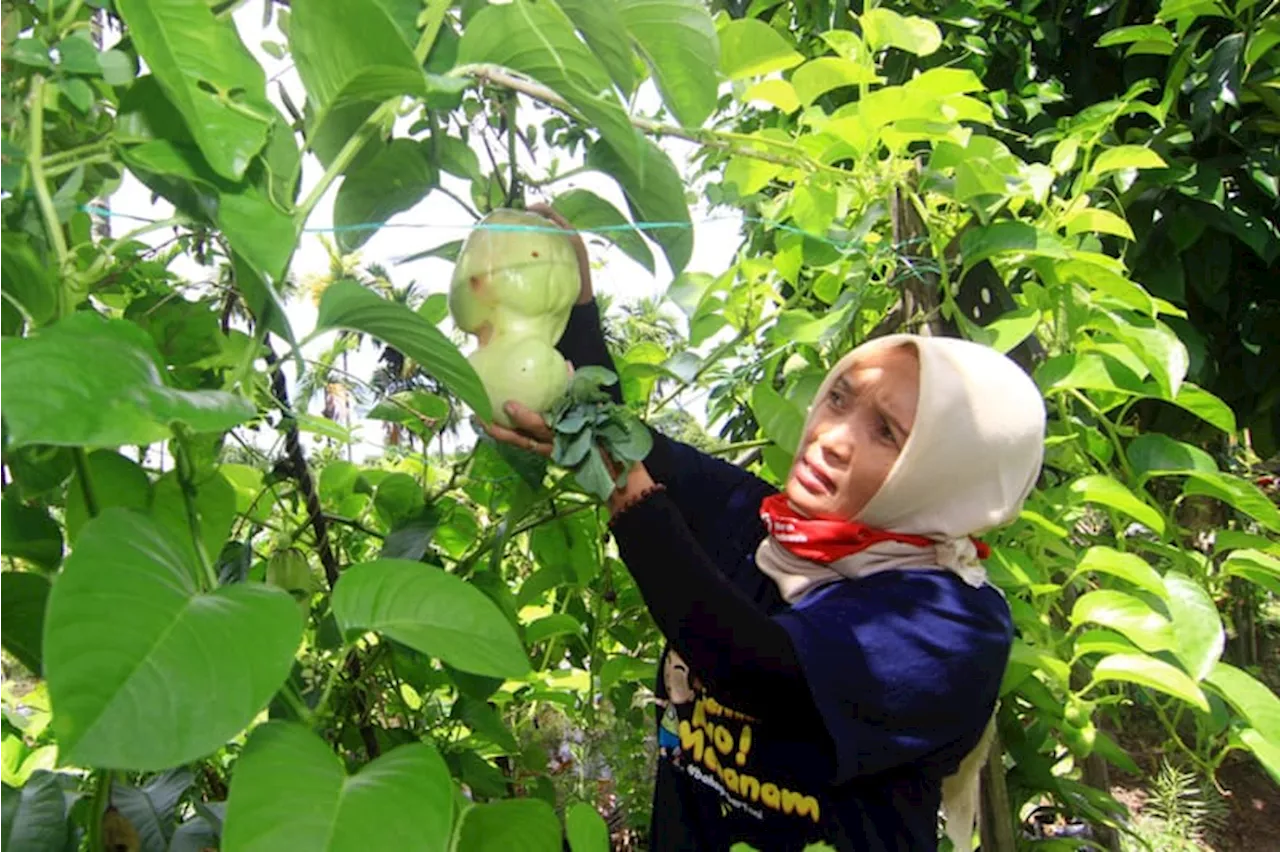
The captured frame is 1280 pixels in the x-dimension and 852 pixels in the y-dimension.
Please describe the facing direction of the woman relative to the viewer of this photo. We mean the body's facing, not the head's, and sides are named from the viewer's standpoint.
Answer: facing the viewer and to the left of the viewer

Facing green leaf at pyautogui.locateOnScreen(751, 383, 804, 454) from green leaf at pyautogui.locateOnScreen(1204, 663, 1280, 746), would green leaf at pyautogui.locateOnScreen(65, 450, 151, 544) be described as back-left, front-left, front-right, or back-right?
front-left

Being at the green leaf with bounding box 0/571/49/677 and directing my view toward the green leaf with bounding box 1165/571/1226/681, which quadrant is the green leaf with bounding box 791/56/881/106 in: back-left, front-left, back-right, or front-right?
front-left

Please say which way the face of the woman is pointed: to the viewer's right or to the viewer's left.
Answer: to the viewer's left
